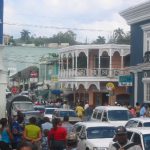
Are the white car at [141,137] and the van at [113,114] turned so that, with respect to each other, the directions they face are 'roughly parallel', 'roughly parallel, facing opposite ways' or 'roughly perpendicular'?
roughly parallel

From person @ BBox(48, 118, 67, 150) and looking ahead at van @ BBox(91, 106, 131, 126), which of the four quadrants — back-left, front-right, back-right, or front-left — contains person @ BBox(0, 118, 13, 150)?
back-left

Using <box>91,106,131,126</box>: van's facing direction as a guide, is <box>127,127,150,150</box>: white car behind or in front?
in front

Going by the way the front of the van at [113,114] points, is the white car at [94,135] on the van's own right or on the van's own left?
on the van's own right

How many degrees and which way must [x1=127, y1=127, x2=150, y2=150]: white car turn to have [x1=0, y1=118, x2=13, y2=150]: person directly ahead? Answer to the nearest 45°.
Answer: approximately 135° to its right

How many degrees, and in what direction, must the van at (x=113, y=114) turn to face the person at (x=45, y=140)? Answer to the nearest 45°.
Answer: approximately 45° to its right

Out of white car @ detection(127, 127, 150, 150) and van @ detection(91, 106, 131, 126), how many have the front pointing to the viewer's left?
0

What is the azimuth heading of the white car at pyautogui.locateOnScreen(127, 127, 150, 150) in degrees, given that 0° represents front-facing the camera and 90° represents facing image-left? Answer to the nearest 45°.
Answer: approximately 315°

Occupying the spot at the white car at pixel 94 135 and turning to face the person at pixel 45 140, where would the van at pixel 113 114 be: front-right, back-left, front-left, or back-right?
back-right
